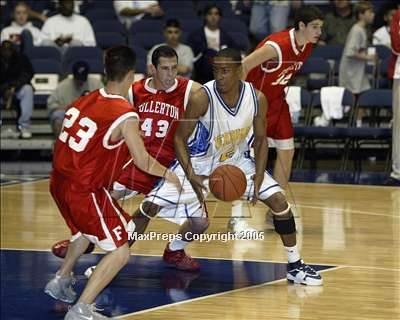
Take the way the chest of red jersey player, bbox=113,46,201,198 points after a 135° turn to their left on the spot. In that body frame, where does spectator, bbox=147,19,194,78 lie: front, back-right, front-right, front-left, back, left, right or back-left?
front-left

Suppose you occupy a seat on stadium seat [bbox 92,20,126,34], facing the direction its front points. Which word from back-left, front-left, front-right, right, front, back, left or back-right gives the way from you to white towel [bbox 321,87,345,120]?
front-left

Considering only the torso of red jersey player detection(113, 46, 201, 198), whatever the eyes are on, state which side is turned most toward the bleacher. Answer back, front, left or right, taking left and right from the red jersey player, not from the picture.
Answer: back

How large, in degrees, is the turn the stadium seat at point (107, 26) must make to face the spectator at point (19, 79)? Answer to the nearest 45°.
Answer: approximately 45° to its right

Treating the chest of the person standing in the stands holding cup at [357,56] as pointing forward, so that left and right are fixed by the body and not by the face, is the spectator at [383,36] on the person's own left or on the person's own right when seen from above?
on the person's own left

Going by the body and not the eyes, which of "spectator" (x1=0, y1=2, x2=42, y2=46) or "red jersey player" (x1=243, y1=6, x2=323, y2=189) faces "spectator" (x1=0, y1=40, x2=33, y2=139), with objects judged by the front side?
"spectator" (x1=0, y1=2, x2=42, y2=46)

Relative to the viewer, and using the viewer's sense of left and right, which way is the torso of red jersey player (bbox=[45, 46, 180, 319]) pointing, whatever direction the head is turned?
facing away from the viewer and to the right of the viewer

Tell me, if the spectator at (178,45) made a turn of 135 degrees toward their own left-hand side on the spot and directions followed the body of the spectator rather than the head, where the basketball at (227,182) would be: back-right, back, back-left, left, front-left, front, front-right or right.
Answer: back-right

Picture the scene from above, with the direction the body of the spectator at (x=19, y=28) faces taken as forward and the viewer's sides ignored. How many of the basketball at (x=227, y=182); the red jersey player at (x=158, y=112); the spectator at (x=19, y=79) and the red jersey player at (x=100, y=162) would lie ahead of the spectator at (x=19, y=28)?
4

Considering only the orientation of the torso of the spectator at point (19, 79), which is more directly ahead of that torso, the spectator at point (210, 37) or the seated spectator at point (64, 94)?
the seated spectator

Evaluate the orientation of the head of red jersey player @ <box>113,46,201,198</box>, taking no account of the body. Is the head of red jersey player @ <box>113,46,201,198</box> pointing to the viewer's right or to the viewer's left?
to the viewer's right
